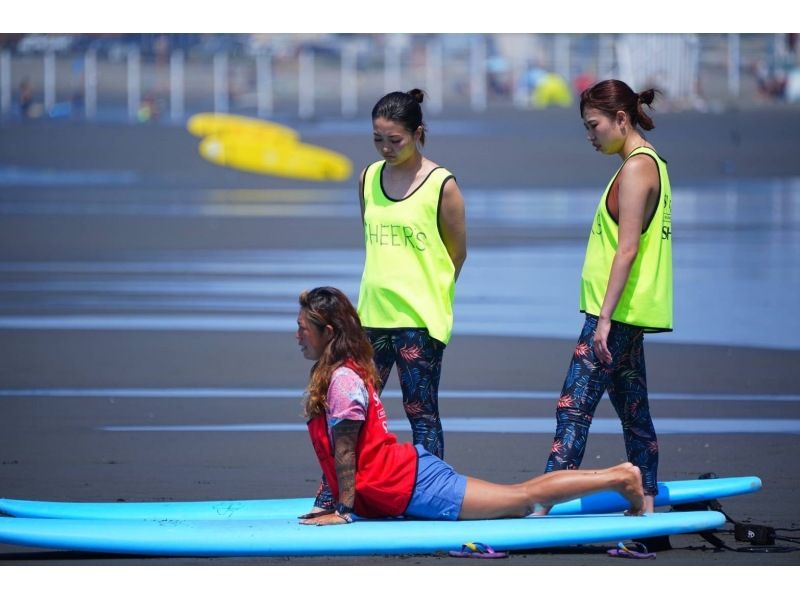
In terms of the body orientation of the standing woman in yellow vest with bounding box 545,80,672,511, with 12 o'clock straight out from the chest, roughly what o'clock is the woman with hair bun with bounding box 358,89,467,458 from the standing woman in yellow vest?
The woman with hair bun is roughly at 12 o'clock from the standing woman in yellow vest.

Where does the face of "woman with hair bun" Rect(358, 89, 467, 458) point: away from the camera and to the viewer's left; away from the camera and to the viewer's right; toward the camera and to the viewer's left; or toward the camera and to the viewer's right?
toward the camera and to the viewer's left

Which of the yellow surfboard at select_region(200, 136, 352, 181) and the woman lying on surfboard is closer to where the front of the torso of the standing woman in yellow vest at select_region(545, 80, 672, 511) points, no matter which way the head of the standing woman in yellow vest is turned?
the woman lying on surfboard

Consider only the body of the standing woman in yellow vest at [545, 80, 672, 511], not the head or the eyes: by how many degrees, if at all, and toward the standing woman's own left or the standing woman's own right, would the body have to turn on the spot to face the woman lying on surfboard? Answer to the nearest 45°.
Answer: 0° — they already face them

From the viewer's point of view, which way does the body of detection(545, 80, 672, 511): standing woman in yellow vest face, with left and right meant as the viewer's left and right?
facing to the left of the viewer

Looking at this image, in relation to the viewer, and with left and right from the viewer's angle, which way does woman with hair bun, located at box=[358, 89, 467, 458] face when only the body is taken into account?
facing the viewer and to the left of the viewer

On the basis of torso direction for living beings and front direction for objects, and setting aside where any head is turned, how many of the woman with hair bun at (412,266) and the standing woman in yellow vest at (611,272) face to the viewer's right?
0

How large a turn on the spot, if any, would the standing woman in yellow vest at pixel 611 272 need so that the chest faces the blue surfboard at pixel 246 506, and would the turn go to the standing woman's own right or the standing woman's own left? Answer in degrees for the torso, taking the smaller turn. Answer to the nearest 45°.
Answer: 0° — they already face it

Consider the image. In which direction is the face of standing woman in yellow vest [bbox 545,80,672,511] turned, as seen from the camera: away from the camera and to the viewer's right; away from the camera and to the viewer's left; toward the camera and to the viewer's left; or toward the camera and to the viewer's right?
toward the camera and to the viewer's left
